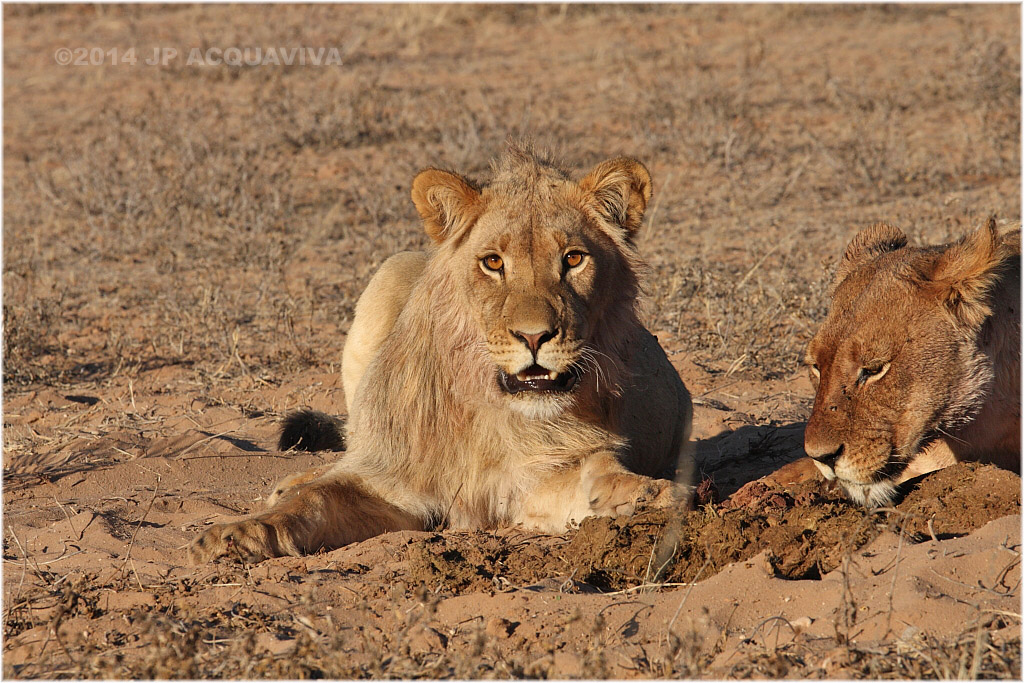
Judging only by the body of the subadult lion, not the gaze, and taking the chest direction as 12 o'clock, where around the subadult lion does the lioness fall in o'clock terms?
The lioness is roughly at 10 o'clock from the subadult lion.

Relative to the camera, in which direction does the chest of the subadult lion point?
toward the camera

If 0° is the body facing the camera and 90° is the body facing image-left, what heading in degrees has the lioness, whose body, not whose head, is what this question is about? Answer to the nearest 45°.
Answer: approximately 45°

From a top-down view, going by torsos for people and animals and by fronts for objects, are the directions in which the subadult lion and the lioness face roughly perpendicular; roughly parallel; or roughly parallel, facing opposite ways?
roughly perpendicular

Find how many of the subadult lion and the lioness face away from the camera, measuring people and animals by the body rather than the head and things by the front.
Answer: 0

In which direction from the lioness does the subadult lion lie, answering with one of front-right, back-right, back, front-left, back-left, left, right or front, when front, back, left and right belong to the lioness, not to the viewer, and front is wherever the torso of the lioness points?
front-right
